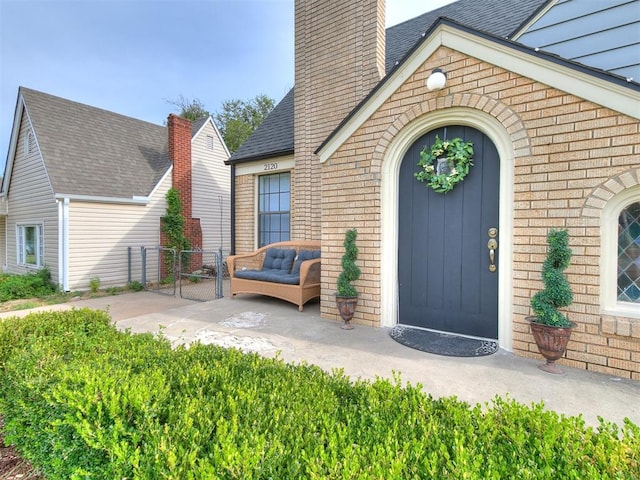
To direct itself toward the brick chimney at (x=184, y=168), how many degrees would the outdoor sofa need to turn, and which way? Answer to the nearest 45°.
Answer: approximately 90° to its right

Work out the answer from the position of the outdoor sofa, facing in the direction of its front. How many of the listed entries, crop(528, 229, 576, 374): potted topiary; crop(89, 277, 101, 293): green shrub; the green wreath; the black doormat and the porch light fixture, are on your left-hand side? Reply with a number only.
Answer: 4

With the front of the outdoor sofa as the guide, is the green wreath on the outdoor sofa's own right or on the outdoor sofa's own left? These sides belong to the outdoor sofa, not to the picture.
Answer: on the outdoor sofa's own left

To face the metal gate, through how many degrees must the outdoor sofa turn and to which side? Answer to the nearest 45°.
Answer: approximately 90° to its right

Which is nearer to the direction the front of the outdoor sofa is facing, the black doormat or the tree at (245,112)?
the black doormat

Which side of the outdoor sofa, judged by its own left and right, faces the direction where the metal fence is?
right

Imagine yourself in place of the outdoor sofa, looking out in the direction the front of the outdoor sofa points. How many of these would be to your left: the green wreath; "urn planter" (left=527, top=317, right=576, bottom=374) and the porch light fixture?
3

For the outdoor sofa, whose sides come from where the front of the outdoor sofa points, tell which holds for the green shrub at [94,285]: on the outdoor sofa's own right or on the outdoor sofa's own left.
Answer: on the outdoor sofa's own right

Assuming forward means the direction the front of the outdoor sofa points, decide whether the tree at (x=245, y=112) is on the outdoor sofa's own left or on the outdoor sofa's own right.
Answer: on the outdoor sofa's own right

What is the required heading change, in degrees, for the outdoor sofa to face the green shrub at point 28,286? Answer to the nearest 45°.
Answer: approximately 90° to its right

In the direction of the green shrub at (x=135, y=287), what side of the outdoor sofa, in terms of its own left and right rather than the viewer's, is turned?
right

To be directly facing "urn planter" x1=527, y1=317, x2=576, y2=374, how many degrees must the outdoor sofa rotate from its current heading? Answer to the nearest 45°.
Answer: approximately 90° to its left

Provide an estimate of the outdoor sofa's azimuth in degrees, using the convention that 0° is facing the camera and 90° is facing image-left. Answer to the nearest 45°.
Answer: approximately 45°

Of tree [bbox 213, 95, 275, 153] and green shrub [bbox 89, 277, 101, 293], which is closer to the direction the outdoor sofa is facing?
the green shrub

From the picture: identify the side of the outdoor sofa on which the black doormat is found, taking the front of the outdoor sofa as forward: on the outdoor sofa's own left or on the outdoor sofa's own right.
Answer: on the outdoor sofa's own left

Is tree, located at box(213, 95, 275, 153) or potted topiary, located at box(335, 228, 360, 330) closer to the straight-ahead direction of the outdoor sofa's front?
the potted topiary
